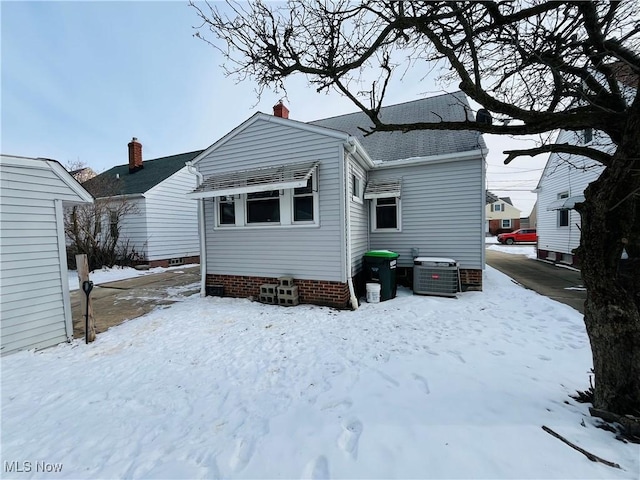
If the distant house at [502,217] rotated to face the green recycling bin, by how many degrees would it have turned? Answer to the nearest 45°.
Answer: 0° — it already faces it

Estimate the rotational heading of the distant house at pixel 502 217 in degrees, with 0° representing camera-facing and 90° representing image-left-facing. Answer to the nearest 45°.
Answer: approximately 0°

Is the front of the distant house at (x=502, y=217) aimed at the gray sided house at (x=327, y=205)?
yes

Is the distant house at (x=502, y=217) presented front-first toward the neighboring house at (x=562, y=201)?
yes

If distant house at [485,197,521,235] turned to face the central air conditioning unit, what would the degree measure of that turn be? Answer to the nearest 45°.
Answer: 0° — it already faces it

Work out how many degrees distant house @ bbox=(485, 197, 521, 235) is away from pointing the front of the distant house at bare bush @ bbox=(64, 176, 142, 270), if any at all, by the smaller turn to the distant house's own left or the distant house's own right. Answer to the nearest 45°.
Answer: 0° — it already faces it
